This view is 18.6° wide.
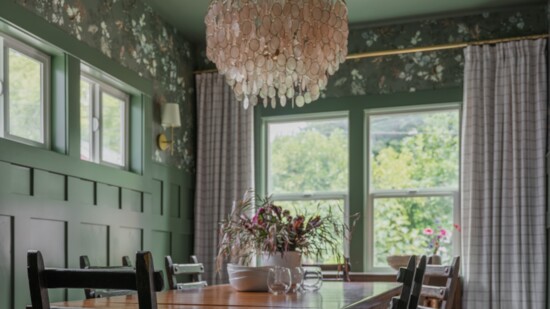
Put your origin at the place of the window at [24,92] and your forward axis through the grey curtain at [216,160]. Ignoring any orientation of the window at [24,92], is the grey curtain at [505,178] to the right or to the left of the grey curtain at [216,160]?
right

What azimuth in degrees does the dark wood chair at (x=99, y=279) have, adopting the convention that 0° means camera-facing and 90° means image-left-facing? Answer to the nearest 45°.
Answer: approximately 225°

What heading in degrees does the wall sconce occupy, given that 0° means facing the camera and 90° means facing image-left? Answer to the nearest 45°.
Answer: approximately 315°

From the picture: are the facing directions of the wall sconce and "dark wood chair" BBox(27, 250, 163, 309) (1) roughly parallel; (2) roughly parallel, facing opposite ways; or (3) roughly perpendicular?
roughly perpendicular

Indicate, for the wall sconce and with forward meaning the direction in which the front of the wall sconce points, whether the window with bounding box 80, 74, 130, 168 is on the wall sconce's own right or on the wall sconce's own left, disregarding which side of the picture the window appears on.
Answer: on the wall sconce's own right
